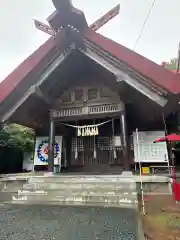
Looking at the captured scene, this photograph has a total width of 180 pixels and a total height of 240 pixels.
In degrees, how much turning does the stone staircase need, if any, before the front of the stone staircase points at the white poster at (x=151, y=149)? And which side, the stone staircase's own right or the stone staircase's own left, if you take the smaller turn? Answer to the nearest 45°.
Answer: approximately 135° to the stone staircase's own left

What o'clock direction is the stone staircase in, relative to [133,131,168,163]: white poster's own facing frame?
The stone staircase is roughly at 1 o'clock from the white poster.

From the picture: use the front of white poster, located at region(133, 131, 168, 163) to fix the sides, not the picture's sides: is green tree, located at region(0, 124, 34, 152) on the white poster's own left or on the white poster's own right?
on the white poster's own right

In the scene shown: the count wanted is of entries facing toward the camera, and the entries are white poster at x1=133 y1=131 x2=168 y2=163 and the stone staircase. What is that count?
2

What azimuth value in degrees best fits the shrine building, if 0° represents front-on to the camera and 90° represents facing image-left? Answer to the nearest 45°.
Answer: approximately 0°

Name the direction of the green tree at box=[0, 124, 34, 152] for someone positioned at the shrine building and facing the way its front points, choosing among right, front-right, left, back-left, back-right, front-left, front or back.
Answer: back-right

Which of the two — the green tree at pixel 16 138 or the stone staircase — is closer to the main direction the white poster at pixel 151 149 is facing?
the stone staircase

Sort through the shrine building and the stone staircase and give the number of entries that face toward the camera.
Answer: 2

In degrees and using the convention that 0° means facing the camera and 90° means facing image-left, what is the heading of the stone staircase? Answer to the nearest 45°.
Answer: approximately 0°
